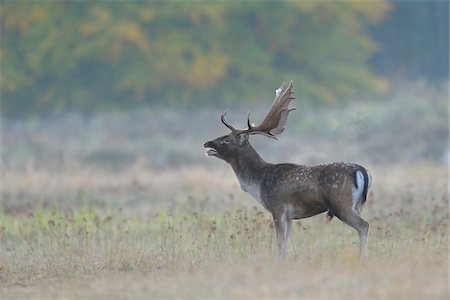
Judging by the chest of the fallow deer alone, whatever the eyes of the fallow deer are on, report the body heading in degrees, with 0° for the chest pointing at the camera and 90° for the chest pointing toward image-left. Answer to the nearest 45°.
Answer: approximately 90°
